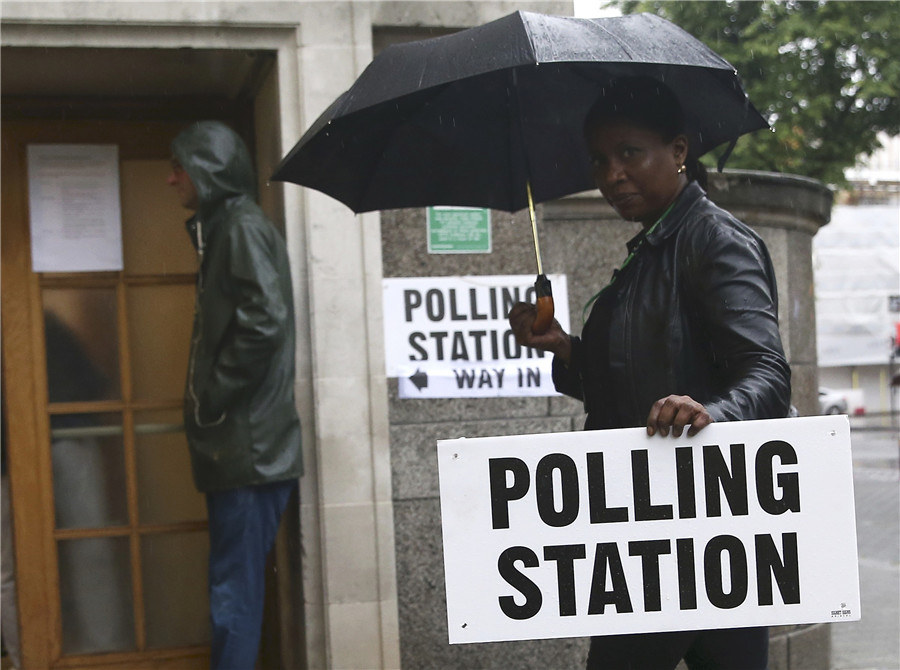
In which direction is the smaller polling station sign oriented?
toward the camera

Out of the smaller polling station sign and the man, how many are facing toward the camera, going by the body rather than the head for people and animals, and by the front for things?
1

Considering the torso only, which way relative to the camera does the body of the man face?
to the viewer's left

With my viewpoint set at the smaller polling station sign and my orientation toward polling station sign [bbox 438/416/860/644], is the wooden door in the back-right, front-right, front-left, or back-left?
back-right

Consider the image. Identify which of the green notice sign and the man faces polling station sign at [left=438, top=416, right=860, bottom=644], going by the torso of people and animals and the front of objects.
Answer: the green notice sign

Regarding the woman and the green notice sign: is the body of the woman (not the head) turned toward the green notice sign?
no

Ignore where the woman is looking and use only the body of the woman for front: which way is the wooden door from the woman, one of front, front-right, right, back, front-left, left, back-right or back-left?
right

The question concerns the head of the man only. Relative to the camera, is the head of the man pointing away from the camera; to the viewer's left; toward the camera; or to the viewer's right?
to the viewer's left

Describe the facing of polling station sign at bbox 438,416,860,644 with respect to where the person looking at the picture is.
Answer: facing the viewer

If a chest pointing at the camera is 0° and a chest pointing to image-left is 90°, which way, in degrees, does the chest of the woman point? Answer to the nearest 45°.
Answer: approximately 45°

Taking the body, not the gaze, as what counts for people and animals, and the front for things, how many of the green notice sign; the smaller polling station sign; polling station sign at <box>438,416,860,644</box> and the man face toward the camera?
3

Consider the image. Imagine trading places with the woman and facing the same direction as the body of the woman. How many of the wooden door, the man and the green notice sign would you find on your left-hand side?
0

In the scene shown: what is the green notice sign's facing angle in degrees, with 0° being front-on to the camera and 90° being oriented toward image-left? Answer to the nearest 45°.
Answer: approximately 0°

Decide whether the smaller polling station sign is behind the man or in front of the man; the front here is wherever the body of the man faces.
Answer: behind

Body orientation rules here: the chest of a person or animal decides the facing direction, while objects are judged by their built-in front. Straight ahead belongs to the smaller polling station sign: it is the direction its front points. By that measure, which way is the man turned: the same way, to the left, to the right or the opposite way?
to the right

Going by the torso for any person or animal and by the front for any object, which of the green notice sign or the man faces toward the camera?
the green notice sign

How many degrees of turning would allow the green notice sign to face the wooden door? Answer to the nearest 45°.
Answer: approximately 90° to its right

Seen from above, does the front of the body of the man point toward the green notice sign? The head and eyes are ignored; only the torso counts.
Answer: no
